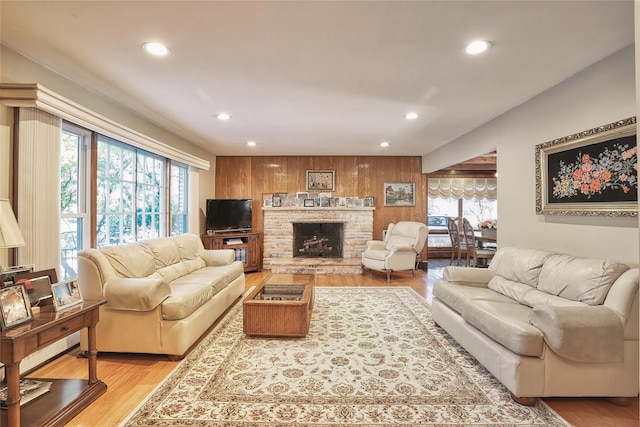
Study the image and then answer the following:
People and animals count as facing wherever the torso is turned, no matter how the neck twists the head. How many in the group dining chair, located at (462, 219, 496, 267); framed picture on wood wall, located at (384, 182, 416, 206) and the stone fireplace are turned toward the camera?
2

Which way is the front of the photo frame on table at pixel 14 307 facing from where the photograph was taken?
facing the viewer and to the right of the viewer

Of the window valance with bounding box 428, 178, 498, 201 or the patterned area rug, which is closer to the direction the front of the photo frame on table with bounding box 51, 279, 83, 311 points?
the patterned area rug

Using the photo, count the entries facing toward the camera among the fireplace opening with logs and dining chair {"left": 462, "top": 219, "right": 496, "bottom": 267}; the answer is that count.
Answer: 1

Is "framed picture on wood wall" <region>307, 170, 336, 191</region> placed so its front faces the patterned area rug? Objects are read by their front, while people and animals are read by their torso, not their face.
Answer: yes

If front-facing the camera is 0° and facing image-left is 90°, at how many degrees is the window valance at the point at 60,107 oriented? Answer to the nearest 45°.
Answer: approximately 315°

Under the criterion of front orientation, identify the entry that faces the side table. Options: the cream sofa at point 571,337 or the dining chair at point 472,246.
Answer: the cream sofa

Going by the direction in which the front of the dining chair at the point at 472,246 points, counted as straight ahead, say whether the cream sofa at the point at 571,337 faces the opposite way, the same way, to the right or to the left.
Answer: the opposite way

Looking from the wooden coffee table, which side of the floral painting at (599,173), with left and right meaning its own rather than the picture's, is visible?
front

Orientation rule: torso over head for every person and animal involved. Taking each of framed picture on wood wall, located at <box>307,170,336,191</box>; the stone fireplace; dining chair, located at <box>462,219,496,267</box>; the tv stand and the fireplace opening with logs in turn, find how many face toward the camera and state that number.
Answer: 4

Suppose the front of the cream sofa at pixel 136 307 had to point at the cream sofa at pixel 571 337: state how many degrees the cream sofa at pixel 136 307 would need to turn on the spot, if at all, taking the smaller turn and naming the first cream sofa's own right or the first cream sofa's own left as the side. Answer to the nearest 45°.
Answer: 0° — it already faces it

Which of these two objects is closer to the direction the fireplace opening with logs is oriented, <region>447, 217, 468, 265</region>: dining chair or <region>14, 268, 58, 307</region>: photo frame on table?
the photo frame on table
